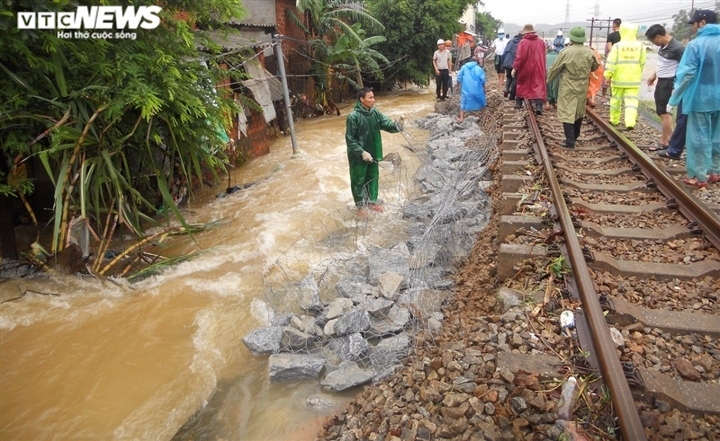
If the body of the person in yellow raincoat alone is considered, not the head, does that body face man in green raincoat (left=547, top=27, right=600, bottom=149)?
no

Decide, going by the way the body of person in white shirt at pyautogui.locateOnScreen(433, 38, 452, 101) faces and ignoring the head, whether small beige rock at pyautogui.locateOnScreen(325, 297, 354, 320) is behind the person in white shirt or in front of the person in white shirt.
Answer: in front

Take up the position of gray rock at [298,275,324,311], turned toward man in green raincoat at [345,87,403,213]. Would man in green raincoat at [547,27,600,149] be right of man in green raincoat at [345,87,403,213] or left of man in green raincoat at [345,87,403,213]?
right

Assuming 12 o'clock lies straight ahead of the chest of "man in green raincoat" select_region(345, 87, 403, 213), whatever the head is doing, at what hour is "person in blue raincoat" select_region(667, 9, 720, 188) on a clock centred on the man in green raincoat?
The person in blue raincoat is roughly at 11 o'clock from the man in green raincoat.

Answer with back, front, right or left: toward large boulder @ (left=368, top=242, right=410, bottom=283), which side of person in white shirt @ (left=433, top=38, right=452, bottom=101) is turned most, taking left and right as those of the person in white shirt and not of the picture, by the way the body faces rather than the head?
front

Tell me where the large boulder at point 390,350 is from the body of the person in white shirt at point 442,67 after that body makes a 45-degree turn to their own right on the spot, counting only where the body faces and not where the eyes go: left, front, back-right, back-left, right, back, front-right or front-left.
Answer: front-left

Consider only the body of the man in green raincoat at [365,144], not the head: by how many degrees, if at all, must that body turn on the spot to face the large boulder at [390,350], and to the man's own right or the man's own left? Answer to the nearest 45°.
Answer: approximately 45° to the man's own right

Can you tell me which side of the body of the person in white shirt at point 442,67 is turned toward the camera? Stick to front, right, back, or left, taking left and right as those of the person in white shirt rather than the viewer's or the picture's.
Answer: front

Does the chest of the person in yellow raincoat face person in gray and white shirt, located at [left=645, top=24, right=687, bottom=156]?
no
